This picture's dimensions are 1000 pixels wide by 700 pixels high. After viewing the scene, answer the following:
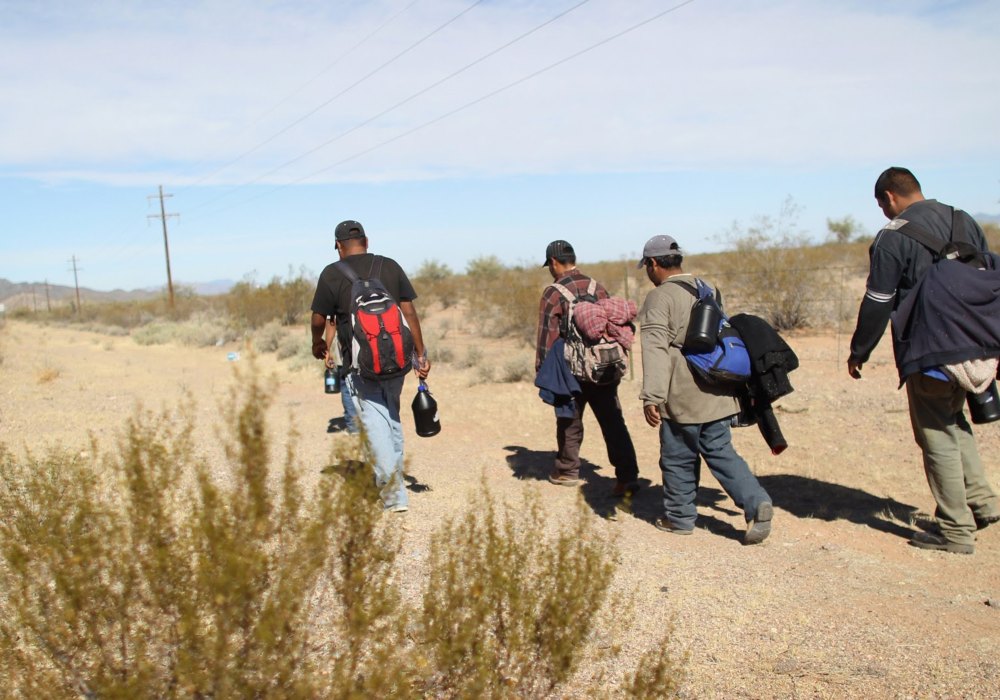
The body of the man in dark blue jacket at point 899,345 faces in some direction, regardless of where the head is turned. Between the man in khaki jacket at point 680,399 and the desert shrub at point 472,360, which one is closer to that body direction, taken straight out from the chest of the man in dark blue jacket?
the desert shrub

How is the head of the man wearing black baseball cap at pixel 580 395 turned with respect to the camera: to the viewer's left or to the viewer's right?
to the viewer's left

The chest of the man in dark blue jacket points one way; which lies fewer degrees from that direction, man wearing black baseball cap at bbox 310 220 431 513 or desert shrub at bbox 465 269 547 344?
the desert shrub

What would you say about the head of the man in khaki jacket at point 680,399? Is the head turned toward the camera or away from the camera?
away from the camera

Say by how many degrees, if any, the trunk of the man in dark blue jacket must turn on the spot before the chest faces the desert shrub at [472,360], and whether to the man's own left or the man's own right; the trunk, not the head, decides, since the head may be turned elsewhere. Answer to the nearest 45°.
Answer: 0° — they already face it

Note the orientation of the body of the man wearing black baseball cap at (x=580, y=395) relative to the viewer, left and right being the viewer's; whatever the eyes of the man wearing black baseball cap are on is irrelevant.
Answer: facing away from the viewer and to the left of the viewer

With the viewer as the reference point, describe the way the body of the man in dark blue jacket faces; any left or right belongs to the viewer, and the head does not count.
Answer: facing away from the viewer and to the left of the viewer

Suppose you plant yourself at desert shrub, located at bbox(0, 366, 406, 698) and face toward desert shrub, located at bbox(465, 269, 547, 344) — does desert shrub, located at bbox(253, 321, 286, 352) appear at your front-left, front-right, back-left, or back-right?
front-left

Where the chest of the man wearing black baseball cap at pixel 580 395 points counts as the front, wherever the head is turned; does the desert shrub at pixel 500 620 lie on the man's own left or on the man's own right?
on the man's own left

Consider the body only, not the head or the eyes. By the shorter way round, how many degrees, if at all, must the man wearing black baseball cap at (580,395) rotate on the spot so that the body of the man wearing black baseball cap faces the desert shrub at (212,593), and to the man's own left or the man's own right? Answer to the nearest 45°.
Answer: approximately 135° to the man's own left

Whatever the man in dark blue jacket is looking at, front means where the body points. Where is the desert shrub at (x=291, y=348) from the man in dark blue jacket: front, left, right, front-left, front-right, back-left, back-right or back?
front

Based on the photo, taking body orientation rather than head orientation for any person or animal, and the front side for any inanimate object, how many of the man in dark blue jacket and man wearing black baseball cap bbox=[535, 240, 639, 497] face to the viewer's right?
0

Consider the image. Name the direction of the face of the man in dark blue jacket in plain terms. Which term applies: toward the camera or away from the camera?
away from the camera

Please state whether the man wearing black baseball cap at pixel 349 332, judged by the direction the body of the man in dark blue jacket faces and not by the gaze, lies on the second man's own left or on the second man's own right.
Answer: on the second man's own left

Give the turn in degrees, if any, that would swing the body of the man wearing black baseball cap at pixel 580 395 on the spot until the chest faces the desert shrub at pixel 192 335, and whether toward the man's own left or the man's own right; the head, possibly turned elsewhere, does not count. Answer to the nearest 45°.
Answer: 0° — they already face it
